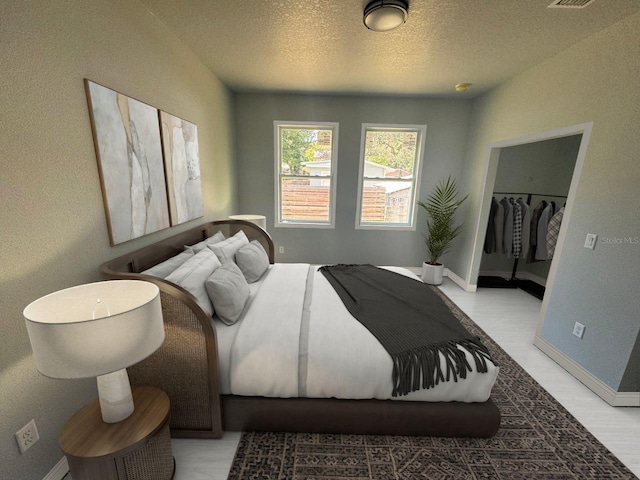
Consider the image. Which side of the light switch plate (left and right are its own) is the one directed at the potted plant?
right

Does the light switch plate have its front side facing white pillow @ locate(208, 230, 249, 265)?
yes

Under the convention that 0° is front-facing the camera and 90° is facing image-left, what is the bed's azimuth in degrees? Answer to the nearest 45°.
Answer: approximately 270°

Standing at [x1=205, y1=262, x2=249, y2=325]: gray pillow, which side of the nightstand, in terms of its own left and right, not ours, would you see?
left

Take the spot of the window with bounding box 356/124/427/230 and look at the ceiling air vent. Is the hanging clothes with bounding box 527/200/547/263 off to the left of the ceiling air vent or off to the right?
left

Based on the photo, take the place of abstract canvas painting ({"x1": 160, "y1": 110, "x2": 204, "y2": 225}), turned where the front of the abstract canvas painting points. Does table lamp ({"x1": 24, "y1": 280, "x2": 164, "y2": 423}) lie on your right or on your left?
on your right

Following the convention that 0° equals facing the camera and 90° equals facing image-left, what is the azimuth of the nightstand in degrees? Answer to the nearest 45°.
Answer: approximately 315°

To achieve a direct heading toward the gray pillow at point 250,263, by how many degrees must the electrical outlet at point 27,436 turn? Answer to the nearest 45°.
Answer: approximately 45° to its left

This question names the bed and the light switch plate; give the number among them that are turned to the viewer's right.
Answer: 1

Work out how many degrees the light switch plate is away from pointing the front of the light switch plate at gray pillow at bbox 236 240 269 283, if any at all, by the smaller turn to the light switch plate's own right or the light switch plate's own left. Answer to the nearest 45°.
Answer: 0° — it already faces it

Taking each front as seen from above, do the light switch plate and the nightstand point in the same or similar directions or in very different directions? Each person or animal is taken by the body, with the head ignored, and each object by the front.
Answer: very different directions
